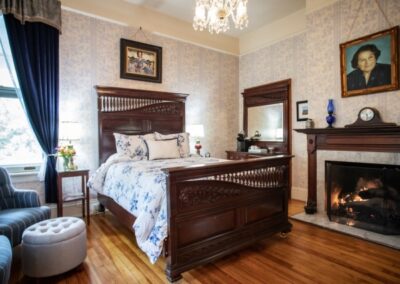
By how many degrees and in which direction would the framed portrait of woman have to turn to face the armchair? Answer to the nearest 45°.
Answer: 0° — it already faces it

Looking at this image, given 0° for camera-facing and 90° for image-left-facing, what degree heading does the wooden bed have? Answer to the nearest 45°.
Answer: approximately 315°

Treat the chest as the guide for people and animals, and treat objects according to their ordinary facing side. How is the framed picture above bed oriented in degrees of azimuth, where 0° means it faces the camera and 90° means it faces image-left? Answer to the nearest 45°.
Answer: approximately 315°

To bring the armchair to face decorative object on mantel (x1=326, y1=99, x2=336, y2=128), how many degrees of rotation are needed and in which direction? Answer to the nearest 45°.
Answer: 0° — it already faces it

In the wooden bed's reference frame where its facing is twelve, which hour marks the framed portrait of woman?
The framed portrait of woman is roughly at 10 o'clock from the wooden bed.

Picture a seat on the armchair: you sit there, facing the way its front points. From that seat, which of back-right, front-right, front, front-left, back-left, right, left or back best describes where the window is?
back-left

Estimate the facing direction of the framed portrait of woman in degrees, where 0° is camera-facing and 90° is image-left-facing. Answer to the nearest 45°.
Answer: approximately 45°

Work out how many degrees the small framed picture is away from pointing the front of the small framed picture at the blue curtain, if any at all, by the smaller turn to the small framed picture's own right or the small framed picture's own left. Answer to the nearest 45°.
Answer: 0° — it already faces it

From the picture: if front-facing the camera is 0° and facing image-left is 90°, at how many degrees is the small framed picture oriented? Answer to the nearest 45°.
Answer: approximately 45°
